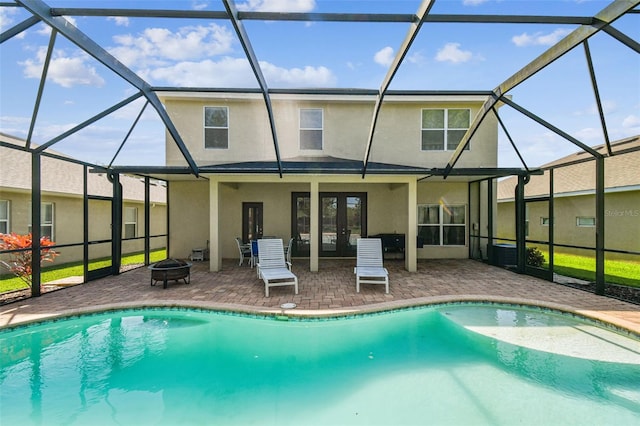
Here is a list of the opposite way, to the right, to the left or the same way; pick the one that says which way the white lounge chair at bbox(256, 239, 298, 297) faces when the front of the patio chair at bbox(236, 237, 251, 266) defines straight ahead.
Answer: to the right

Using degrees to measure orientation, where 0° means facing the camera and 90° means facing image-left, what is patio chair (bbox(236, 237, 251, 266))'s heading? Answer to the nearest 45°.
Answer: approximately 270°

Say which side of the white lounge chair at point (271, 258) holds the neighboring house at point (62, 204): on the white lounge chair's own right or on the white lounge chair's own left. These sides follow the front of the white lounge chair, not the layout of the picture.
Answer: on the white lounge chair's own right

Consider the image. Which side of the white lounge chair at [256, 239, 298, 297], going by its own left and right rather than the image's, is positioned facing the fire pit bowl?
right

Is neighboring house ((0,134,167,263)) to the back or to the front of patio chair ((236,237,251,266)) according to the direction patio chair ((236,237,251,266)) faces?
to the back
